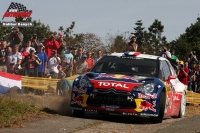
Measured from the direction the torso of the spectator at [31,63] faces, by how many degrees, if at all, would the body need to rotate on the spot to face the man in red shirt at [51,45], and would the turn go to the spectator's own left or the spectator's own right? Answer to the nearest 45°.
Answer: approximately 135° to the spectator's own left

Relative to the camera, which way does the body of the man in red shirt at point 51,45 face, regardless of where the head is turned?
toward the camera

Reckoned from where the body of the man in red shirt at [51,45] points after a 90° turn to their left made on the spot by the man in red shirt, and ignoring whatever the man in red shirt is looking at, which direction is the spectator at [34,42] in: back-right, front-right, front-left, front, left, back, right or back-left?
back

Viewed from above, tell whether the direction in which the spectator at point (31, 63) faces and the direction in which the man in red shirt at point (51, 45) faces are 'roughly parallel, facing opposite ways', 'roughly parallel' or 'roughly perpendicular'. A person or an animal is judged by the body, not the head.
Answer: roughly parallel

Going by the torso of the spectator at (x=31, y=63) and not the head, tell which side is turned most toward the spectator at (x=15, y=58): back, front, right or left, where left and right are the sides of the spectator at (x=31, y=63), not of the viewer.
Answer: right

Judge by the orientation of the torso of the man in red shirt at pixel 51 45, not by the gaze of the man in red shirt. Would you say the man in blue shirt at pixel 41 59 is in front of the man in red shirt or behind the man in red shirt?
in front

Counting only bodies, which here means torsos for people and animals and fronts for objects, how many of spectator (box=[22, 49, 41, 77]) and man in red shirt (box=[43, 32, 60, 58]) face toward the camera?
2

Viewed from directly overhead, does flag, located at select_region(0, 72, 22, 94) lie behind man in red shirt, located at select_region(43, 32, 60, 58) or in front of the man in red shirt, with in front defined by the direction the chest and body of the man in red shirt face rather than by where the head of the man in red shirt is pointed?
in front

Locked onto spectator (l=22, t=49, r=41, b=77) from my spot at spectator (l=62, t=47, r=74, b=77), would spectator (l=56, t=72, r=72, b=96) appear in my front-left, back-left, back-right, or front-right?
front-left

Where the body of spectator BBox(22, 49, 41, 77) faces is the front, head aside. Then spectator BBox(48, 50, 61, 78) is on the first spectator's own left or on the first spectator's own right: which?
on the first spectator's own left

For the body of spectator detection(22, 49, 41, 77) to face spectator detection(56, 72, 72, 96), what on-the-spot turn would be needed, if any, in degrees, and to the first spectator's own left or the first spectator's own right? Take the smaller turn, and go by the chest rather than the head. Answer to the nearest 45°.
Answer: approximately 45° to the first spectator's own left

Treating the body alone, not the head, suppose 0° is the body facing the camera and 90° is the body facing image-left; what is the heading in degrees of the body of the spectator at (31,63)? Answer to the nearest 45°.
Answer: approximately 0°
